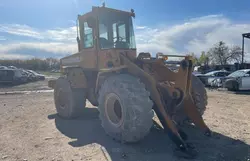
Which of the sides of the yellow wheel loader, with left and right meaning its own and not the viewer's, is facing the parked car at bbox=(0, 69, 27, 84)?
back

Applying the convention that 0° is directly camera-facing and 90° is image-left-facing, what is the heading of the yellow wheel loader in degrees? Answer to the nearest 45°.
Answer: approximately 315°
